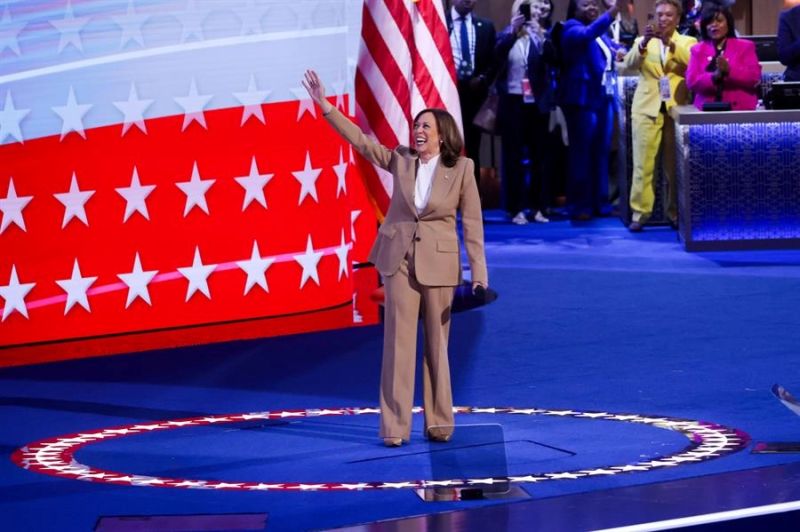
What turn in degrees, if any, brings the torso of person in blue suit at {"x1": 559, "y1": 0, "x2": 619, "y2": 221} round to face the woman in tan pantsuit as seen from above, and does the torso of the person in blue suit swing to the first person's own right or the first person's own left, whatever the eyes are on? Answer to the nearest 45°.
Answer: approximately 45° to the first person's own right

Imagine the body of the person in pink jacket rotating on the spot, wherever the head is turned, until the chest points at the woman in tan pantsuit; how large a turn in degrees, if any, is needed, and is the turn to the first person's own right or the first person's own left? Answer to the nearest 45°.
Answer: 0° — they already face them

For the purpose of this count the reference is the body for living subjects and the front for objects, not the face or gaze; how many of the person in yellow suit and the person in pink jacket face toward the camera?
2

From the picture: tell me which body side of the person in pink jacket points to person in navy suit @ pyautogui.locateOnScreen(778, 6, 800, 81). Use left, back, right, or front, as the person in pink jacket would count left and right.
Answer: left

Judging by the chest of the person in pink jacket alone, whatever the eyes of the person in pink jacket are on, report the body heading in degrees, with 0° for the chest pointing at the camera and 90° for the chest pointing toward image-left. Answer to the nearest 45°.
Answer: approximately 0°

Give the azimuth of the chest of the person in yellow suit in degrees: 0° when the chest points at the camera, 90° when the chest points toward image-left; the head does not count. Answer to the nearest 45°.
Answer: approximately 0°

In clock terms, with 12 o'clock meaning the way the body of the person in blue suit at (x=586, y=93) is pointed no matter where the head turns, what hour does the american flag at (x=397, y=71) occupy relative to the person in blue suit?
The american flag is roughly at 2 o'clock from the person in blue suit.
